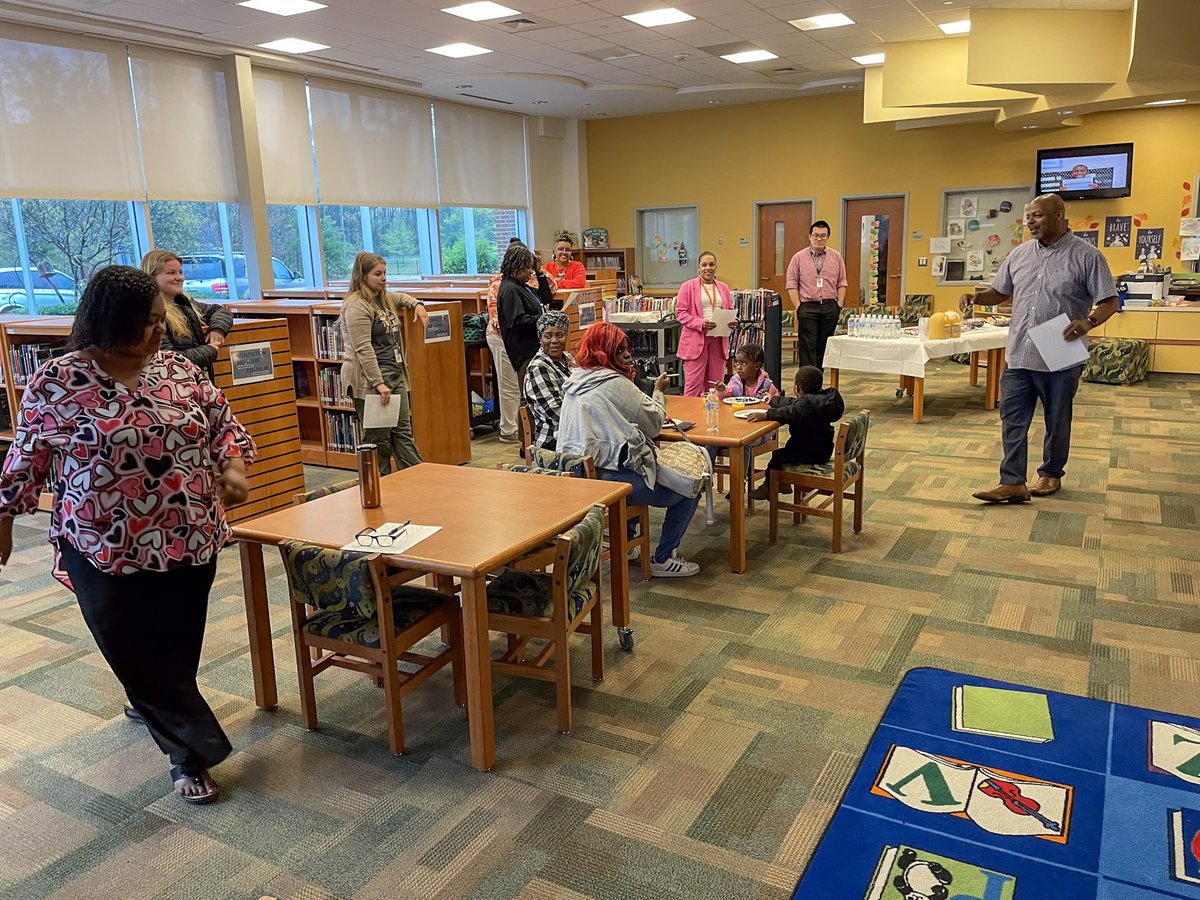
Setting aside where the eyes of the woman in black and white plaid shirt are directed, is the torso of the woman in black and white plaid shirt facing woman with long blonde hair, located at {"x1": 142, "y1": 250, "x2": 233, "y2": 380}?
no

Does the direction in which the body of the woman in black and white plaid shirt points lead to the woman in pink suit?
no

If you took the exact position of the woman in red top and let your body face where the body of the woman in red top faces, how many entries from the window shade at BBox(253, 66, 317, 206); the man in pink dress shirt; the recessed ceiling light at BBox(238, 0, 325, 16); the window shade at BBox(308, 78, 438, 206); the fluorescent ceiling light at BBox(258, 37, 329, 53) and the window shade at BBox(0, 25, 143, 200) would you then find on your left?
1

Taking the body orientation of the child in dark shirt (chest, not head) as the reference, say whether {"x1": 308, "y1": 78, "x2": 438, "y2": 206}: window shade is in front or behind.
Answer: in front

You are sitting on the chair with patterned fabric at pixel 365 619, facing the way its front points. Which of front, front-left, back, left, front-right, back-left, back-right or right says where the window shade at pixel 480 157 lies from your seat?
front-left

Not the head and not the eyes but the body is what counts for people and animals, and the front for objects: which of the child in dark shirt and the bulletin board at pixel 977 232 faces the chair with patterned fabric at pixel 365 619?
the bulletin board

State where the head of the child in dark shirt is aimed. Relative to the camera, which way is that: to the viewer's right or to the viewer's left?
to the viewer's left

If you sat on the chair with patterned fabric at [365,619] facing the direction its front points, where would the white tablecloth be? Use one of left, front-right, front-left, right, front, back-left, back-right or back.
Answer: front

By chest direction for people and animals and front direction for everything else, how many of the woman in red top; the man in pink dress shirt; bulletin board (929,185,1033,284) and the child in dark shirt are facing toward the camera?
3

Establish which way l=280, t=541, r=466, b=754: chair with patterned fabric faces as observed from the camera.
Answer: facing away from the viewer and to the right of the viewer

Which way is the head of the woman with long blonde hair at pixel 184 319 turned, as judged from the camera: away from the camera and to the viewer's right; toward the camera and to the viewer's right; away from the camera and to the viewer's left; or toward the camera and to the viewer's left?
toward the camera and to the viewer's right

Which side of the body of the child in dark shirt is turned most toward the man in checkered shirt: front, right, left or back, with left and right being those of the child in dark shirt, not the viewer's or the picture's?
right

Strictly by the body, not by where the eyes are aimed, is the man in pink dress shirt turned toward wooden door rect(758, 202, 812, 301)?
no

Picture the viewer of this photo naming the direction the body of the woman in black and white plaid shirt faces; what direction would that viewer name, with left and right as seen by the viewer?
facing the viewer and to the right of the viewer

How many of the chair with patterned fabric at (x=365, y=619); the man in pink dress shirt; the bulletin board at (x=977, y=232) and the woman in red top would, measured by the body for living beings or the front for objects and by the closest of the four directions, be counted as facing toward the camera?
3

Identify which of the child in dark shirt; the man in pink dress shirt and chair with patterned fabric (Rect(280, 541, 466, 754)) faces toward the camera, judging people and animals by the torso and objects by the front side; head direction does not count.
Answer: the man in pink dress shirt

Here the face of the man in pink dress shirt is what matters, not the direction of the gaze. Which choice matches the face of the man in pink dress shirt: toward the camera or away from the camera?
toward the camera

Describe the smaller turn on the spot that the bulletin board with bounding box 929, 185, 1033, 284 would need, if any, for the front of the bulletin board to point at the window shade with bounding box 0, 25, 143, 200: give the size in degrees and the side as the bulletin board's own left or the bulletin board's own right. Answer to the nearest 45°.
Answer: approximately 45° to the bulletin board's own right

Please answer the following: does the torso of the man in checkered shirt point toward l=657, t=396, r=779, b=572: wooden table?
yes

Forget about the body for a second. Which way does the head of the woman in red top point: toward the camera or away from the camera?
toward the camera

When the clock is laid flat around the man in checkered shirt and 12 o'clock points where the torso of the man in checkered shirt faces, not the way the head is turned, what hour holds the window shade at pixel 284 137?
The window shade is roughly at 2 o'clock from the man in checkered shirt.
